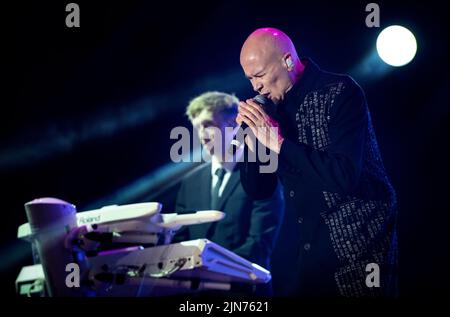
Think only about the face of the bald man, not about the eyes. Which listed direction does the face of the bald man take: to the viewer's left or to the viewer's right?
to the viewer's left

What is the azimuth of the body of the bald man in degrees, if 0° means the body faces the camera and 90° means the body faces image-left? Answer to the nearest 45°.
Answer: approximately 45°
